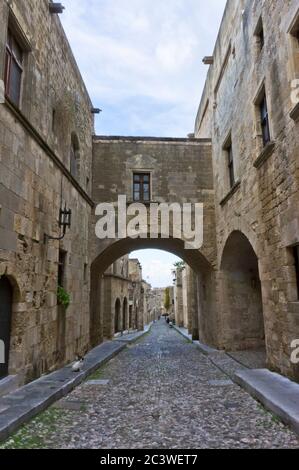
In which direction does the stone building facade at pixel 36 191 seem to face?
to the viewer's right

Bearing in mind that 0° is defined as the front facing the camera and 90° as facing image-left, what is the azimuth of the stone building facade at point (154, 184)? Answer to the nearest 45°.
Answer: approximately 0°

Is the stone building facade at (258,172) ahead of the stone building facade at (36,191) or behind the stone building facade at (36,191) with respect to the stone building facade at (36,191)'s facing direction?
ahead

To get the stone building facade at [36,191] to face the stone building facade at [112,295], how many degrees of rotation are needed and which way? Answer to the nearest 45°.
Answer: approximately 90° to its left
